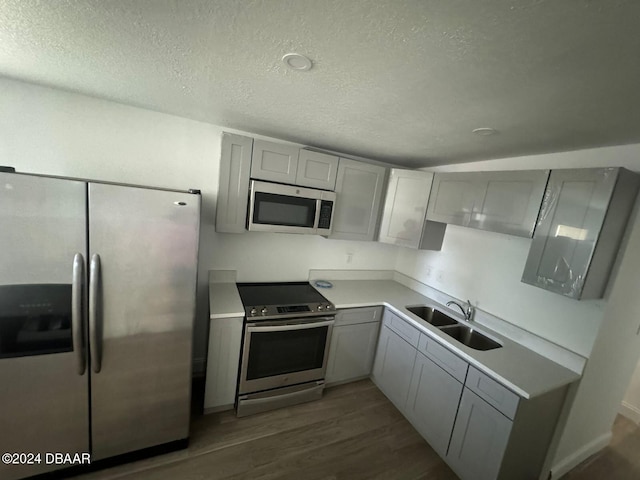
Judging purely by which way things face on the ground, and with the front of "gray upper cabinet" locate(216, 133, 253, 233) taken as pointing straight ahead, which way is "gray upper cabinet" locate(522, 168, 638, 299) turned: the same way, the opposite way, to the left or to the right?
to the right

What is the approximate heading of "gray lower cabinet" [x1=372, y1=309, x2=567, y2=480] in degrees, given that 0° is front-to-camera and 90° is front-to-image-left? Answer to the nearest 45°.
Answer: approximately 45°

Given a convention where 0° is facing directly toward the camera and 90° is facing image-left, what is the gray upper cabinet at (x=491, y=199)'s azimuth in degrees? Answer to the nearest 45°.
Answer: approximately 45°

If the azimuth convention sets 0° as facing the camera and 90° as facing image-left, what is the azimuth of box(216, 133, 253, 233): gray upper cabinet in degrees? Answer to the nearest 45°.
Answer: approximately 0°

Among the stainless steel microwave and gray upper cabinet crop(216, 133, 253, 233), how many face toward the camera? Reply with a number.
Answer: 2

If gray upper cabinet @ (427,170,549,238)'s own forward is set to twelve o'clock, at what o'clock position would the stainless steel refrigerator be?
The stainless steel refrigerator is roughly at 12 o'clock from the gray upper cabinet.
